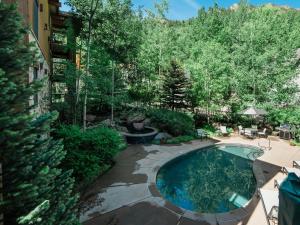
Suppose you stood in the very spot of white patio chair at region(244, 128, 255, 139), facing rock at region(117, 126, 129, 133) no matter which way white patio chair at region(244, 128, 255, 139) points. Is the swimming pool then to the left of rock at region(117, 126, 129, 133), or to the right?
left

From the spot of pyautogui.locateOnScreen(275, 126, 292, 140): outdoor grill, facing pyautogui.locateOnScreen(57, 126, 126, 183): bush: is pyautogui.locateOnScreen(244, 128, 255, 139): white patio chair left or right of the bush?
right

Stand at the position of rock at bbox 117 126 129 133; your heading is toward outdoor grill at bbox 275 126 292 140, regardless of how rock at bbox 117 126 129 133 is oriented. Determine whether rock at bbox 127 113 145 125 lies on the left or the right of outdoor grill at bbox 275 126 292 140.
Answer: left

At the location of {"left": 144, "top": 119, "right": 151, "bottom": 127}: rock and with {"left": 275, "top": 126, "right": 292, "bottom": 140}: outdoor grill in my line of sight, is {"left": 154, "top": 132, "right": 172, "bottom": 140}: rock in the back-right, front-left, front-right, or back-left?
front-right

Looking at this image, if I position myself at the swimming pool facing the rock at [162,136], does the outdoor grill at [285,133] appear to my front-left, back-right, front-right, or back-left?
front-right
